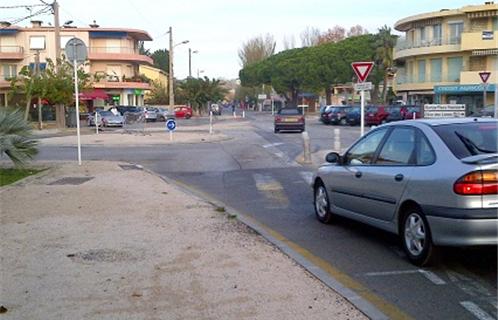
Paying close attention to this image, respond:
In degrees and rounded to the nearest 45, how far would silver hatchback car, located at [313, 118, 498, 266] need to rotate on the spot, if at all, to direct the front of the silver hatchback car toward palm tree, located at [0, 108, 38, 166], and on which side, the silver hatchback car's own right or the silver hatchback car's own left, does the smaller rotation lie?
0° — it already faces it

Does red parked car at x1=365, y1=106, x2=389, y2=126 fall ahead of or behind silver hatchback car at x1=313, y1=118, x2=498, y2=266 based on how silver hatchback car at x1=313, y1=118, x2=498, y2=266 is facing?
ahead

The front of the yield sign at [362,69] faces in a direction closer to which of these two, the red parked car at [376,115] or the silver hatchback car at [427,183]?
the silver hatchback car

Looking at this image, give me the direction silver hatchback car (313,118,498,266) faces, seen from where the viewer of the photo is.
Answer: facing away from the viewer and to the left of the viewer

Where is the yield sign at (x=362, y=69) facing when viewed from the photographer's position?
facing the viewer

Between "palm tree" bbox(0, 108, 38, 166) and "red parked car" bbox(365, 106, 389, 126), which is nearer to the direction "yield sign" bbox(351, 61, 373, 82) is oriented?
the palm tree

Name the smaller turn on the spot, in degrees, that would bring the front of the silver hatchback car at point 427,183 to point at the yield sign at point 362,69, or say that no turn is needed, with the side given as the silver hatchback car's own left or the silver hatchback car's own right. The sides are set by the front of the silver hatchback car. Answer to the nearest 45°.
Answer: approximately 45° to the silver hatchback car's own right

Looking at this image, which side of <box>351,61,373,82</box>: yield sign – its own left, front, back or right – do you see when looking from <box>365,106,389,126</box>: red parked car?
back

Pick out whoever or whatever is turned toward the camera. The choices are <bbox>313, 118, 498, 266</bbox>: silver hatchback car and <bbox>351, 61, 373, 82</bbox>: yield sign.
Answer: the yield sign

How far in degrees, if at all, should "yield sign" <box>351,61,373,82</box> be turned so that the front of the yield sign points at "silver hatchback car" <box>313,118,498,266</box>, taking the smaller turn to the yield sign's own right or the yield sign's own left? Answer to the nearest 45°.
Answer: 0° — it already faces it

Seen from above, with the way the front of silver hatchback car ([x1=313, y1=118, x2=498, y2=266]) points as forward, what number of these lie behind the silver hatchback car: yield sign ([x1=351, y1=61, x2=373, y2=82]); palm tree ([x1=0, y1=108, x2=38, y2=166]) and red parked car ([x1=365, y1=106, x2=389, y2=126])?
0

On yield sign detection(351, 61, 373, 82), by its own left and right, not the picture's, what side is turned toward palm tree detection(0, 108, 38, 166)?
right

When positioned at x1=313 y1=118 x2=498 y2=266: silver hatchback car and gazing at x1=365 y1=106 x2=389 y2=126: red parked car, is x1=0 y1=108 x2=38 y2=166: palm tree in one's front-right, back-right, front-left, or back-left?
front-left

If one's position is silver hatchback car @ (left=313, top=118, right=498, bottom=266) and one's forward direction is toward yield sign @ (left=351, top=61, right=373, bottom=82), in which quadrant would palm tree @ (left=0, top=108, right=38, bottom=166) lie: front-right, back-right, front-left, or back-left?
front-left
